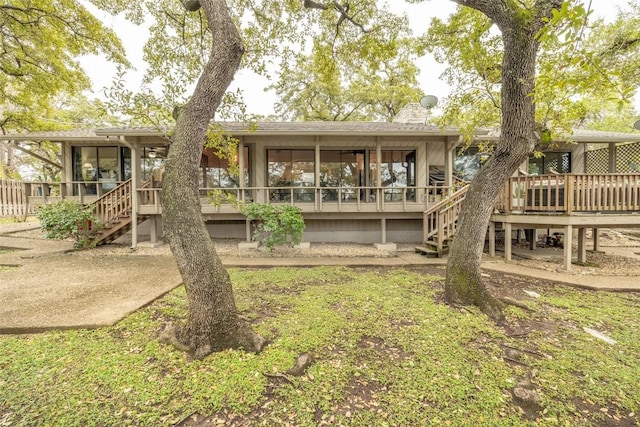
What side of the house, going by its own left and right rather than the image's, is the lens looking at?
front

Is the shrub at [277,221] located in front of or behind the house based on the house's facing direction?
in front

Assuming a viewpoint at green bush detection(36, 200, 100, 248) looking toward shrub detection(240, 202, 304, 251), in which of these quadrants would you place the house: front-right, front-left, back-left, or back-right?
front-left

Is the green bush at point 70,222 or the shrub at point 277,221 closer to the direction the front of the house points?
the shrub

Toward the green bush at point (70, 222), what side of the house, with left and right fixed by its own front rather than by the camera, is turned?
right
